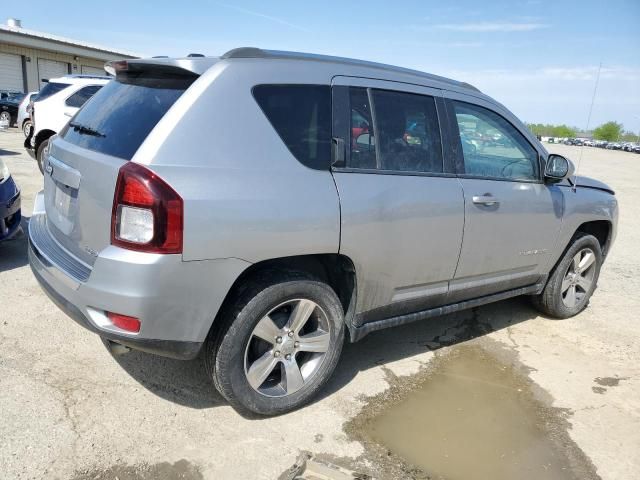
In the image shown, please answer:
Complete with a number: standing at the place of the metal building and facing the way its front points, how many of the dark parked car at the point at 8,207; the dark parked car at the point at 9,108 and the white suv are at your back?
0

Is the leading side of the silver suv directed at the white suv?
no

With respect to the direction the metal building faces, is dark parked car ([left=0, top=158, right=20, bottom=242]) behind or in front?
in front

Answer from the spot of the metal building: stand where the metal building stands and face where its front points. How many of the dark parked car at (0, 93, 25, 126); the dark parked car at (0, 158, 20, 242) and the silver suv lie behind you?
0

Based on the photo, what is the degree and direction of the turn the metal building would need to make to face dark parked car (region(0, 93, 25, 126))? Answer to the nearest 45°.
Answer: approximately 45° to its right

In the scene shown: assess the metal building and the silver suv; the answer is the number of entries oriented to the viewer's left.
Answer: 0

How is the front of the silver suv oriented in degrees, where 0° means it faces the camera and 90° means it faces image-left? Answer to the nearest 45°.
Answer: approximately 225°

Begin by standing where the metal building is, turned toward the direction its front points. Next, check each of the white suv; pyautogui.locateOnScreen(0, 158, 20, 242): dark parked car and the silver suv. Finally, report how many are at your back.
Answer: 0

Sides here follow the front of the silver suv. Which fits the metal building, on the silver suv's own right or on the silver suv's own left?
on the silver suv's own left

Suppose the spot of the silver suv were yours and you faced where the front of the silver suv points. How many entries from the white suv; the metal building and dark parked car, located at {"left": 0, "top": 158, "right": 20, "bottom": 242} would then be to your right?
0
